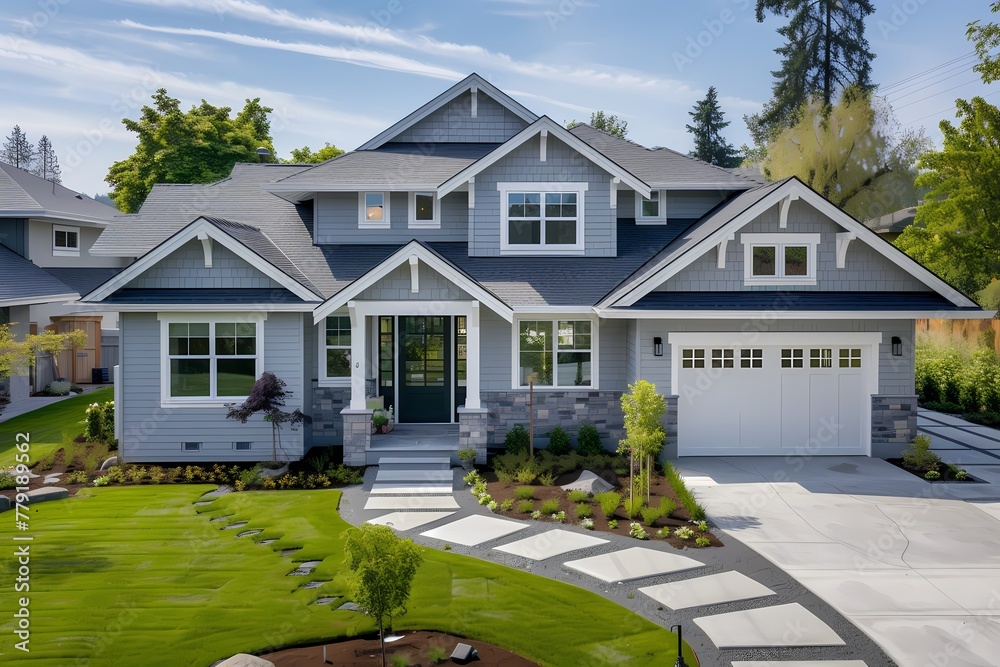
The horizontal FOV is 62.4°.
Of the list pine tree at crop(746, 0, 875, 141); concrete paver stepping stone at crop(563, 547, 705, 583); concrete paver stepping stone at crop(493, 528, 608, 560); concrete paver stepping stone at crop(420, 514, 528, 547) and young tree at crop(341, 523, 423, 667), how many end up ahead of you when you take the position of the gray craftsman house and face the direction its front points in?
4

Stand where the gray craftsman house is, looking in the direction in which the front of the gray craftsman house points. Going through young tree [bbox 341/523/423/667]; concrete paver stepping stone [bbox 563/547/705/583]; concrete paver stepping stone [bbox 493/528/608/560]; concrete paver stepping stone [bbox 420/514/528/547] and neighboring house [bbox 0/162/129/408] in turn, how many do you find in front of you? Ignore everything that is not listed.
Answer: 4

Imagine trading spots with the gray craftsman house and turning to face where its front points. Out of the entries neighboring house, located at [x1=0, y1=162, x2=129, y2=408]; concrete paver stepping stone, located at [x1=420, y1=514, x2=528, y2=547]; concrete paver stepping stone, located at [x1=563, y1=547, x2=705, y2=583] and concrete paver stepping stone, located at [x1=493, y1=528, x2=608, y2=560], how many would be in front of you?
3

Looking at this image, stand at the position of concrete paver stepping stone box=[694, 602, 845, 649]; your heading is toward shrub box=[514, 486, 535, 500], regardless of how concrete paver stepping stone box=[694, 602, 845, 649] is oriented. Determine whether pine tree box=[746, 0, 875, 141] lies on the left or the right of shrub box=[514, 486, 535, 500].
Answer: right

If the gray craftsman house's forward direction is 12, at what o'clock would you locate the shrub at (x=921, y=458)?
The shrub is roughly at 9 o'clock from the gray craftsman house.

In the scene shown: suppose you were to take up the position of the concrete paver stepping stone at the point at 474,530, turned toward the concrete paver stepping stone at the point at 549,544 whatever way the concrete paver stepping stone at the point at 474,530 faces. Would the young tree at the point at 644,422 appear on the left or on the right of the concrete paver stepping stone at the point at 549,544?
left

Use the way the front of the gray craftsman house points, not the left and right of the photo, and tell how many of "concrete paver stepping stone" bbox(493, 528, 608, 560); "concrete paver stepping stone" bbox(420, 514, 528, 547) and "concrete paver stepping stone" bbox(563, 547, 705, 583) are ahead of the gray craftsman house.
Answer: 3

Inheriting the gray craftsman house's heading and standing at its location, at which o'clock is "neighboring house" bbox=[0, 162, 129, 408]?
The neighboring house is roughly at 4 o'clock from the gray craftsman house.

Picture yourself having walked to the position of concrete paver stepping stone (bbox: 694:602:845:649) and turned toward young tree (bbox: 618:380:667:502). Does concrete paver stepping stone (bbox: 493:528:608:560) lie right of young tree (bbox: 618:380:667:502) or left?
left

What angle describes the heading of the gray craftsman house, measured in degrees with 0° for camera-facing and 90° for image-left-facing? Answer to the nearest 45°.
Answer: approximately 0°

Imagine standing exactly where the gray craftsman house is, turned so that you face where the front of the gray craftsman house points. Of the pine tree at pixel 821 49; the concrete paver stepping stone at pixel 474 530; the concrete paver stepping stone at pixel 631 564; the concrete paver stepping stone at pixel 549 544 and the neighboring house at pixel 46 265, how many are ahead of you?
3

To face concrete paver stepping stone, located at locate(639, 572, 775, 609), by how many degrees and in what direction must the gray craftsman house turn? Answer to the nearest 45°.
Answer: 0° — it already faces it
